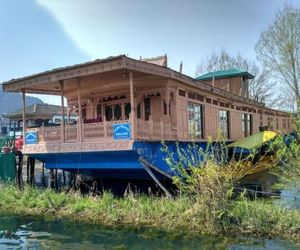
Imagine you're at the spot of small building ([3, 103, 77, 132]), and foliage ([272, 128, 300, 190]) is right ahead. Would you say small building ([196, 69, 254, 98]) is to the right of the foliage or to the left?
left

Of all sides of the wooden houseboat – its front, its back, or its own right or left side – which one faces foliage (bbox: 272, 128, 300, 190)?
left

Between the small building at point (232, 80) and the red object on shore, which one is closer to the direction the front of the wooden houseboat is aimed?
the red object on shore

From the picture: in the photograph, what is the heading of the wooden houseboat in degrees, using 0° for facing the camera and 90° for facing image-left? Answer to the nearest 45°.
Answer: approximately 45°

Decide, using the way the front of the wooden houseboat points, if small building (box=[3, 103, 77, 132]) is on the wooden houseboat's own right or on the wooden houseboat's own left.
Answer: on the wooden houseboat's own right
